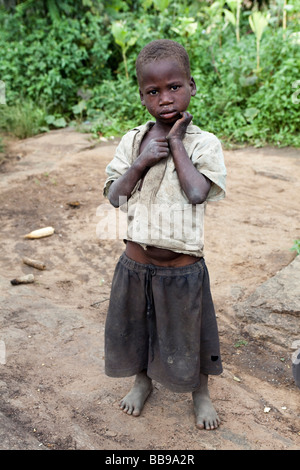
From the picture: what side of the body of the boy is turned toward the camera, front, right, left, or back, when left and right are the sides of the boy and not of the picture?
front

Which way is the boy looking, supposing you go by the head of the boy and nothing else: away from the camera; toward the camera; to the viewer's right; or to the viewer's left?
toward the camera

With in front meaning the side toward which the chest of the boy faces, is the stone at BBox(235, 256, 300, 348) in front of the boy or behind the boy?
behind
